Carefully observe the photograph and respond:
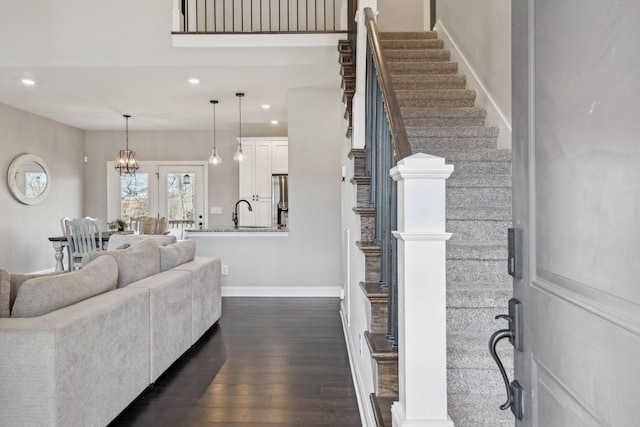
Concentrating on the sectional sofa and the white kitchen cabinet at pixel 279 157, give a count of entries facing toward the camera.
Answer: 1

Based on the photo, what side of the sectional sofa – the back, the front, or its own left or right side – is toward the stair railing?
back

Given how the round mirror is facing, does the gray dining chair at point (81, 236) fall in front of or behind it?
in front

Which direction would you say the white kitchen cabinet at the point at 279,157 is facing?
toward the camera

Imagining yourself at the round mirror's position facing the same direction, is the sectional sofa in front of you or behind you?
in front

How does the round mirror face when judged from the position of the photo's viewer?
facing the viewer and to the right of the viewer

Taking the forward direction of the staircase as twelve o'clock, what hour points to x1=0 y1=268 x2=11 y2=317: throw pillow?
The throw pillow is roughly at 2 o'clock from the staircase.

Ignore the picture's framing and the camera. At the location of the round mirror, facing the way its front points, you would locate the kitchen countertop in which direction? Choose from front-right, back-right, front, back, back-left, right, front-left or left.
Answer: front

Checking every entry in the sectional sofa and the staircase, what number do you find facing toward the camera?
1

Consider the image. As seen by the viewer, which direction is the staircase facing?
toward the camera

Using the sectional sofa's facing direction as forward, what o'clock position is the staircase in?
The staircase is roughly at 5 o'clock from the sectional sofa.

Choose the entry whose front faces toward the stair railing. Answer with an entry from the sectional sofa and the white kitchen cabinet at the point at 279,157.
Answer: the white kitchen cabinet

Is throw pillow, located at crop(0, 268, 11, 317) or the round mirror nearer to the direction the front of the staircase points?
the throw pillow

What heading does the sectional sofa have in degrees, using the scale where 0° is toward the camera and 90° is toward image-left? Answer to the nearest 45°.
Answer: approximately 135°

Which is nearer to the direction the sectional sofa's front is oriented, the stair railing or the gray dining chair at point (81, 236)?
the gray dining chair

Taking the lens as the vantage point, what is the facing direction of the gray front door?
facing the viewer and to the left of the viewer

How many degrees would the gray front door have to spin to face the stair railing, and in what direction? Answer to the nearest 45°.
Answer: approximately 90° to its right

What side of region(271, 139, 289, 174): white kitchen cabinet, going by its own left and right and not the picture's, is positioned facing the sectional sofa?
front
